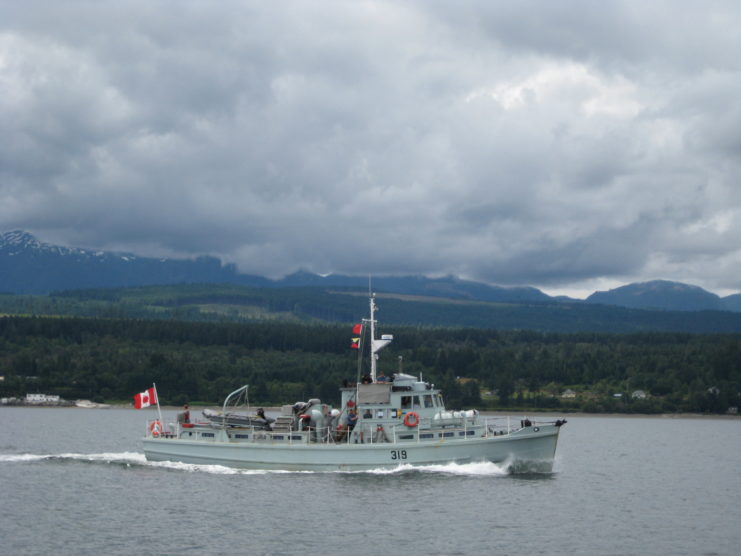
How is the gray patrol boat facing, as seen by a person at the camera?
facing to the right of the viewer
